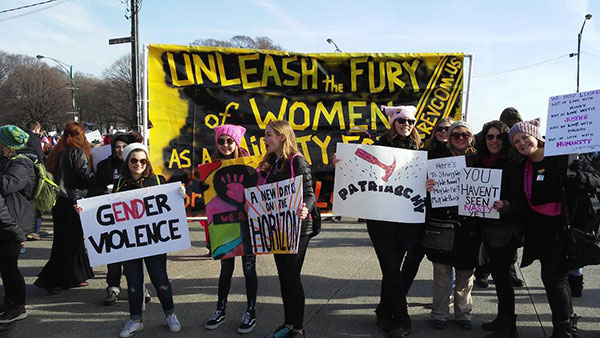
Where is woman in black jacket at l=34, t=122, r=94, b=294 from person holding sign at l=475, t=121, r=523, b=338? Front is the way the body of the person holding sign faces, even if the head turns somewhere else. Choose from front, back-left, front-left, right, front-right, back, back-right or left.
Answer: front-right

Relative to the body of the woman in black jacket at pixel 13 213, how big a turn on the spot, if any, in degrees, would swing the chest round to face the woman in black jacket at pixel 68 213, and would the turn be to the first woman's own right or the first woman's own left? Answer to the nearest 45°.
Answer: approximately 135° to the first woman's own right

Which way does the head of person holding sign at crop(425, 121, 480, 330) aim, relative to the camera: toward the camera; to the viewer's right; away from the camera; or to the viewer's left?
toward the camera

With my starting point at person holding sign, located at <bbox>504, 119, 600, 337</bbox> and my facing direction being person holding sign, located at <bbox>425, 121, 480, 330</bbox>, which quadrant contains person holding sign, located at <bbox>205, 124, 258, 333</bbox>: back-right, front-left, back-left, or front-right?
front-left

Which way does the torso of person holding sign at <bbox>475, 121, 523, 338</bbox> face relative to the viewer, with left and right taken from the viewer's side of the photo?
facing the viewer and to the left of the viewer

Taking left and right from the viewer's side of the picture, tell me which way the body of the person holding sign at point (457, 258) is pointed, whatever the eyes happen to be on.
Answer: facing the viewer

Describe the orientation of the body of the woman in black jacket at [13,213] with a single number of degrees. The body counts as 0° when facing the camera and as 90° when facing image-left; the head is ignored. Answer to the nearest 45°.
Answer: approximately 90°

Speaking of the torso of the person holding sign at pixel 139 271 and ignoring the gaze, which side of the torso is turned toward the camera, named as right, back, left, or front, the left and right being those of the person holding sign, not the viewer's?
front

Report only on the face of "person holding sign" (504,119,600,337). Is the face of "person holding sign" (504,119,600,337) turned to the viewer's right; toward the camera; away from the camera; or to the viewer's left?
toward the camera

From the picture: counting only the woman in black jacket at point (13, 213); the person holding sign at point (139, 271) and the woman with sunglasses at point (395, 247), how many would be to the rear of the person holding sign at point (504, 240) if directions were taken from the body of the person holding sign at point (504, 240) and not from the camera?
0
